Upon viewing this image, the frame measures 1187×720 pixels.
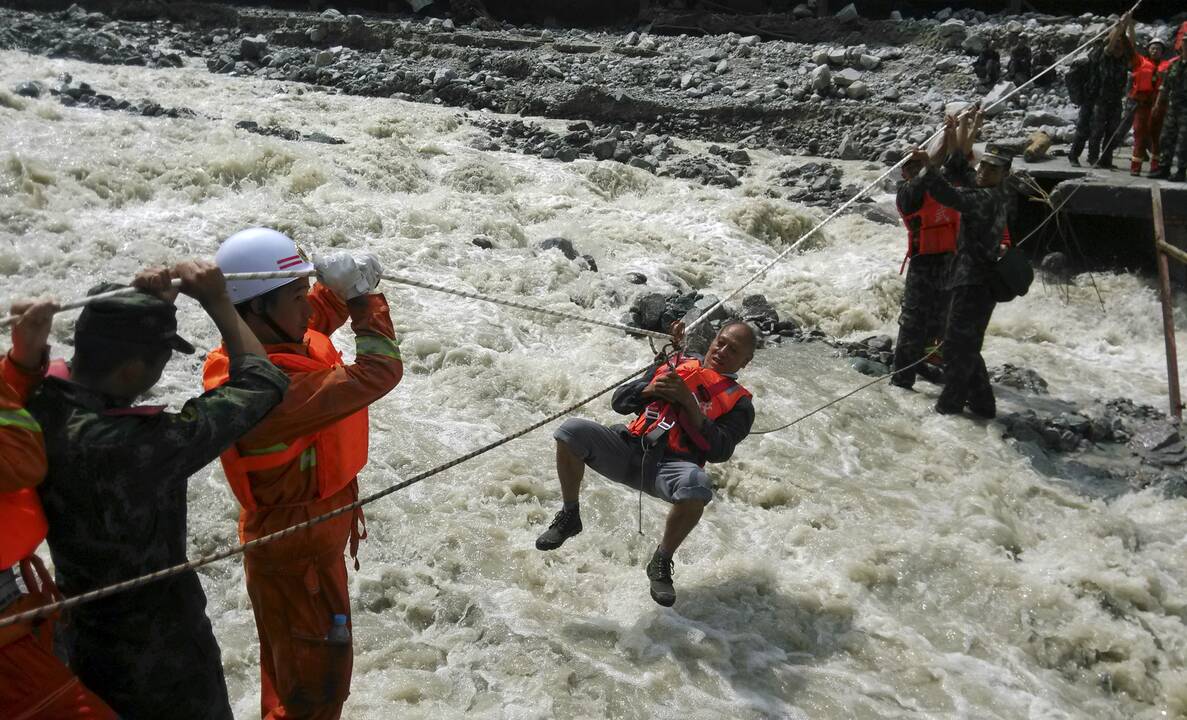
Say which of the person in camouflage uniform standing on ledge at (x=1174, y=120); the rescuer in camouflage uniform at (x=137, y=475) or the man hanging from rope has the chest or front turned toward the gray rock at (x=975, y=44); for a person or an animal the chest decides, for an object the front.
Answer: the rescuer in camouflage uniform

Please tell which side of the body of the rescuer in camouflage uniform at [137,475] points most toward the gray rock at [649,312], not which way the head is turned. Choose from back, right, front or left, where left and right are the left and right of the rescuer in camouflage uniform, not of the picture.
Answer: front

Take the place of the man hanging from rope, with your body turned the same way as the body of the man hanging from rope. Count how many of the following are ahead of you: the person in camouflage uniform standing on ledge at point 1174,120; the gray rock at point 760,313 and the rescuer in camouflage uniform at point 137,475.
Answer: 1

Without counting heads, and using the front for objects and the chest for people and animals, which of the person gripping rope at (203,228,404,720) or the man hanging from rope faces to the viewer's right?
the person gripping rope

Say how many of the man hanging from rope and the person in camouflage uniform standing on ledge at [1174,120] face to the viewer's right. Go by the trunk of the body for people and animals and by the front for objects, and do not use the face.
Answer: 0

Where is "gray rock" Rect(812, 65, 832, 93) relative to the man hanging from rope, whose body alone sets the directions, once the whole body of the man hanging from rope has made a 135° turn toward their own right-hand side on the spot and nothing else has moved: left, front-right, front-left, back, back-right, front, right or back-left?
front

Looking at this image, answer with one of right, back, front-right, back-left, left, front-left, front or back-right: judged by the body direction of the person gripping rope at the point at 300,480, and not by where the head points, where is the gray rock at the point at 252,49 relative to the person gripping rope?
left

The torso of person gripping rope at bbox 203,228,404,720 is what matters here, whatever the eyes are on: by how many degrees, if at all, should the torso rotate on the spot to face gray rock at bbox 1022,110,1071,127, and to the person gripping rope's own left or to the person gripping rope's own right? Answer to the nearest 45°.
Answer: approximately 45° to the person gripping rope's own left

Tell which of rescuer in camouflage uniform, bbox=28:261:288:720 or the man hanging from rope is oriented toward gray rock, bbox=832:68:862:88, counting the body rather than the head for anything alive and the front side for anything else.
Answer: the rescuer in camouflage uniform

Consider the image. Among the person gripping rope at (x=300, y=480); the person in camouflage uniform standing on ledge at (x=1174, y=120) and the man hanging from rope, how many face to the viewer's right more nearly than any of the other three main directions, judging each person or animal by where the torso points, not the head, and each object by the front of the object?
1

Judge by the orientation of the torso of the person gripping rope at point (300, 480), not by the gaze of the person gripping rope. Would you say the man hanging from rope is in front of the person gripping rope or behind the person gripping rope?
in front

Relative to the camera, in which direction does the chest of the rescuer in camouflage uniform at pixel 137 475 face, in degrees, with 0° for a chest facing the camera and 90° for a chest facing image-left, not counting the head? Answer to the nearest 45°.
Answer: approximately 225°

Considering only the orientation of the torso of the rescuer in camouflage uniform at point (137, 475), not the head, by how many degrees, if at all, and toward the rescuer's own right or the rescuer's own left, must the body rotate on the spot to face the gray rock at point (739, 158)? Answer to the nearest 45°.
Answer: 0° — they already face it

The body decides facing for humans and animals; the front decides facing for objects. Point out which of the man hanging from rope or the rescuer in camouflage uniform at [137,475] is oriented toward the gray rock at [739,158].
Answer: the rescuer in camouflage uniform
